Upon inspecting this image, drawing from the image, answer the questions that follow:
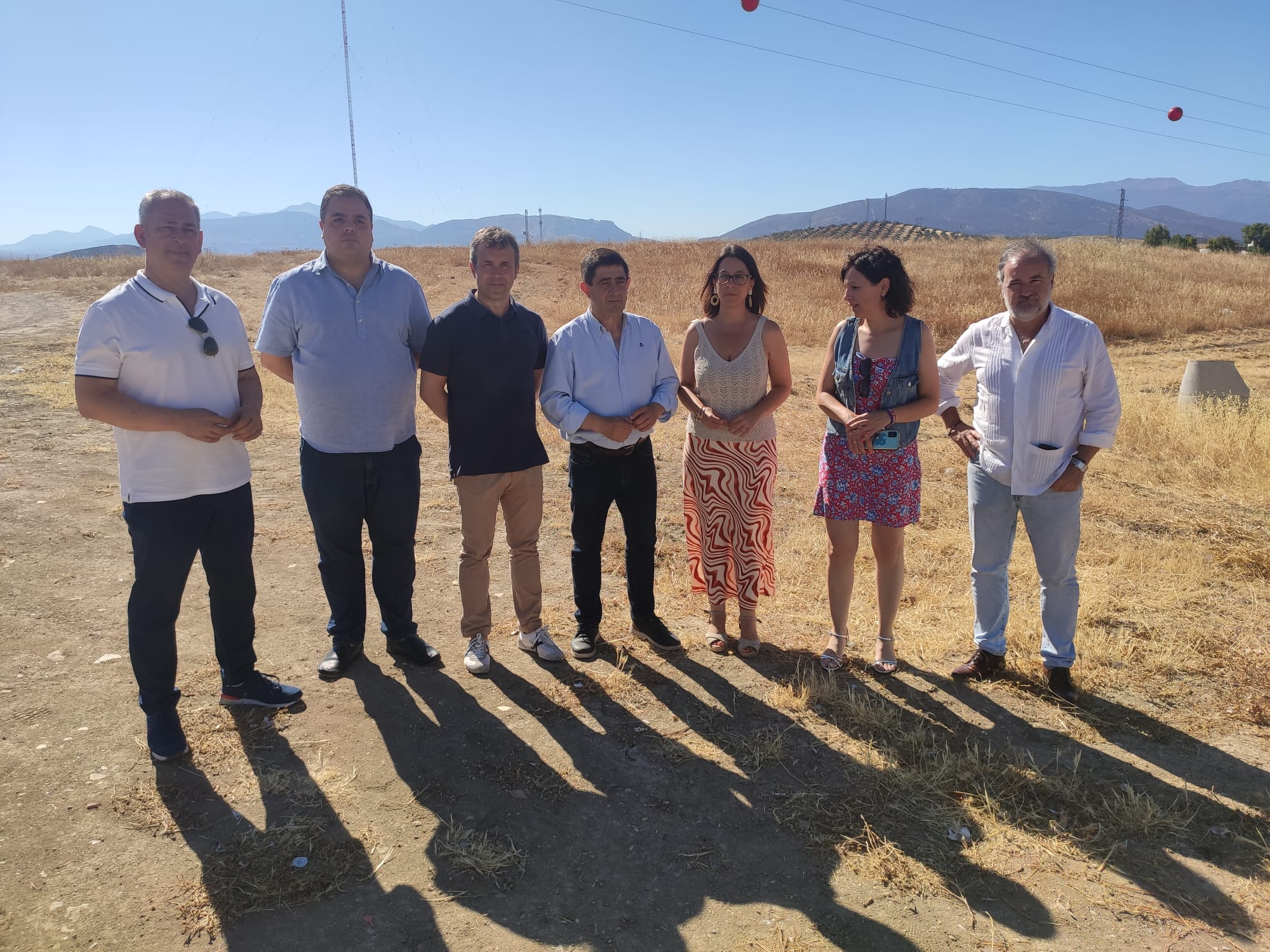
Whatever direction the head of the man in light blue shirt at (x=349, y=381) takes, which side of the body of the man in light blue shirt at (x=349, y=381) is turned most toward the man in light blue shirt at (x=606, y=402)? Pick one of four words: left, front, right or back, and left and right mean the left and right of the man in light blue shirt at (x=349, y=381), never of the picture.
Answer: left

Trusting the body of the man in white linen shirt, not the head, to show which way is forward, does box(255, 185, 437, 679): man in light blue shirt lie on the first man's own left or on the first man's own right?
on the first man's own right

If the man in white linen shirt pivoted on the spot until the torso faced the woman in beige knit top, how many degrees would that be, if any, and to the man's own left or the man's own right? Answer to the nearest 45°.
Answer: approximately 90° to the man's own right

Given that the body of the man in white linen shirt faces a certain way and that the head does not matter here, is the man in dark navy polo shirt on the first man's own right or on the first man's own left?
on the first man's own right

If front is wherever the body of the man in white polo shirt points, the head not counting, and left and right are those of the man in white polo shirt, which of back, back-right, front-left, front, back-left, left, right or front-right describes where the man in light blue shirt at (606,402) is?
front-left

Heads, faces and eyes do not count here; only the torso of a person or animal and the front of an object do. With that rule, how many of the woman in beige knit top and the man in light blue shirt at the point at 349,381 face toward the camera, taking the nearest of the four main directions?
2

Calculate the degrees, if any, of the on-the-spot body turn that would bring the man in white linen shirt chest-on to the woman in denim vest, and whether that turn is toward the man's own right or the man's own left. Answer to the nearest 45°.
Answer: approximately 90° to the man's own right
